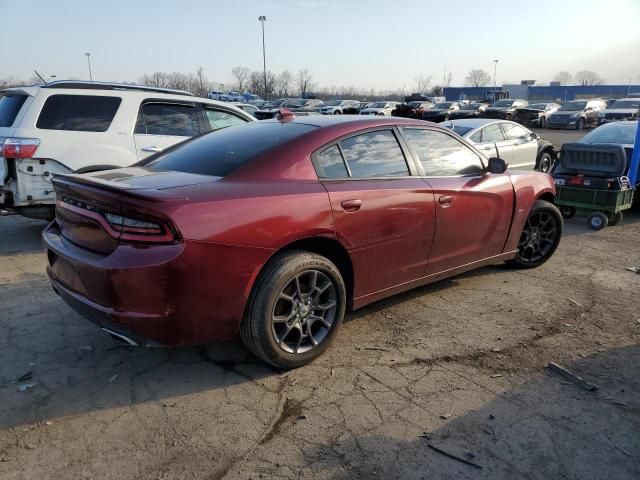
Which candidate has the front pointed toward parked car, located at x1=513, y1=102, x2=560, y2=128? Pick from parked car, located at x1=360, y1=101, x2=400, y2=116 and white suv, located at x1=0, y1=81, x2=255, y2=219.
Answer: the white suv

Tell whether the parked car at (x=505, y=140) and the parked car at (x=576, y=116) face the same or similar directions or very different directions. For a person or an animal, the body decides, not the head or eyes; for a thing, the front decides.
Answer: very different directions

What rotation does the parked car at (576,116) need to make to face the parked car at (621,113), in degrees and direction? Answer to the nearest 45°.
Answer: approximately 90° to its left

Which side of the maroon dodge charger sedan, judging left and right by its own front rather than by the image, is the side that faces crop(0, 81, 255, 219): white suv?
left

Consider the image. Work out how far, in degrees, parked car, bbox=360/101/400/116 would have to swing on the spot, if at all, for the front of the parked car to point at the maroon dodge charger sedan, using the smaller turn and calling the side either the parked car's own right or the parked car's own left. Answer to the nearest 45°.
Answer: approximately 45° to the parked car's own left
